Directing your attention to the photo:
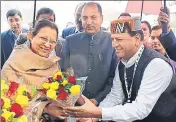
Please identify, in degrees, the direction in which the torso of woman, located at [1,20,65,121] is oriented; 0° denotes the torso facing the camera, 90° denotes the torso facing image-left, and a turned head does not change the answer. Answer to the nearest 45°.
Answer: approximately 315°

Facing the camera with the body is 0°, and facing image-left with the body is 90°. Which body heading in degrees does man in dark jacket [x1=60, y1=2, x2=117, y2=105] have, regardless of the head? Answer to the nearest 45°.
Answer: approximately 0°

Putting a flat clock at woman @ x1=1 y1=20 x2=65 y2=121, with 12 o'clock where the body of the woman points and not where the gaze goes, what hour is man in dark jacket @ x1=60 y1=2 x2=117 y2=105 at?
The man in dark jacket is roughly at 9 o'clock from the woman.

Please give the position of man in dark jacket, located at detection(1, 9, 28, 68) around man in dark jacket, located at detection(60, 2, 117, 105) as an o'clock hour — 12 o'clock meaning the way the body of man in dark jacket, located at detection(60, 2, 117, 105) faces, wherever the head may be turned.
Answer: man in dark jacket, located at detection(1, 9, 28, 68) is roughly at 4 o'clock from man in dark jacket, located at detection(60, 2, 117, 105).

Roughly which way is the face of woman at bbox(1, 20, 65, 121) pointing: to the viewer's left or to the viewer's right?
to the viewer's right

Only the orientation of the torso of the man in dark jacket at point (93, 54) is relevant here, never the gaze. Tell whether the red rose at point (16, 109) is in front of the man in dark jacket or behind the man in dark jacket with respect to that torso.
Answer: in front

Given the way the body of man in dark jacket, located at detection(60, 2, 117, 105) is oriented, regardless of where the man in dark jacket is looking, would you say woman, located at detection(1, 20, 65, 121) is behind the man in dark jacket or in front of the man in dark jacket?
in front

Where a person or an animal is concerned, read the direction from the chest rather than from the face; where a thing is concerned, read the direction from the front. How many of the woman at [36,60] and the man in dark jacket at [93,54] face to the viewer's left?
0

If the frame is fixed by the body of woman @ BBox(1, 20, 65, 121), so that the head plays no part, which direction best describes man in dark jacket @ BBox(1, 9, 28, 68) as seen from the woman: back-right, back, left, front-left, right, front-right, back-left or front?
back-left
